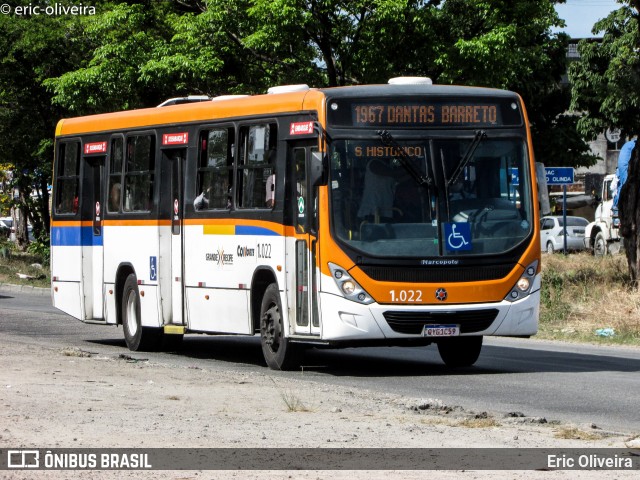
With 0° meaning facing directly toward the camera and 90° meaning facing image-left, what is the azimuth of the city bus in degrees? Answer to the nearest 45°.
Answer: approximately 315°

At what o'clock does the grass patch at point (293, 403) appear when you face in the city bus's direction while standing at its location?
The grass patch is roughly at 2 o'clock from the city bus.

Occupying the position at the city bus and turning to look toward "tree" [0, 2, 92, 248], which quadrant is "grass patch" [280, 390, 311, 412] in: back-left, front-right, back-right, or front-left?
back-left

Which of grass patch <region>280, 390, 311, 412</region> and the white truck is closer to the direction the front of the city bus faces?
the grass patch

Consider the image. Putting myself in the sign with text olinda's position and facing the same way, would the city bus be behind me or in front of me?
in front

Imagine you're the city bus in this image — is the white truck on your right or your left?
on your left

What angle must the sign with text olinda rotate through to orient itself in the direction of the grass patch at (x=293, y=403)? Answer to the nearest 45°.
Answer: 0° — it already faces it

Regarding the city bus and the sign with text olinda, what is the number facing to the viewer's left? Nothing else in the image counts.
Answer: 0

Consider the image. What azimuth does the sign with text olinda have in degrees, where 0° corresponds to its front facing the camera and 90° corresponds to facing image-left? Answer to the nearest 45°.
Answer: approximately 0°

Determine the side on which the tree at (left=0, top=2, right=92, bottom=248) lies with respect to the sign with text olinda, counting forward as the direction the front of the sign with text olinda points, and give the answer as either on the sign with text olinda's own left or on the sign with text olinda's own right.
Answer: on the sign with text olinda's own right
